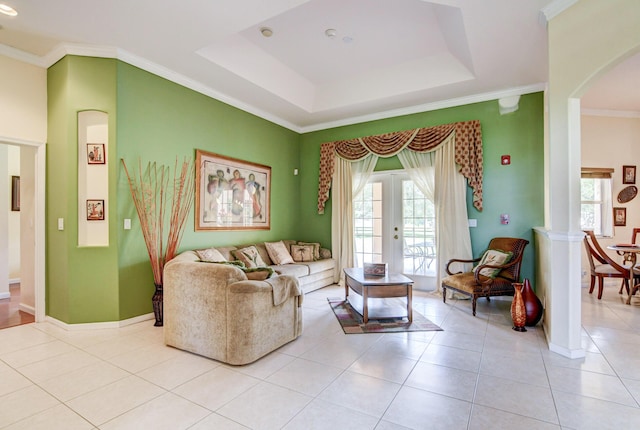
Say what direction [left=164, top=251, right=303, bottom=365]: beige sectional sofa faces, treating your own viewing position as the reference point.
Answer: facing away from the viewer and to the right of the viewer

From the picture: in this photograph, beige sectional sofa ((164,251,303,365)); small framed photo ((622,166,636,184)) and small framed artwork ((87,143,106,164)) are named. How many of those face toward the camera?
2

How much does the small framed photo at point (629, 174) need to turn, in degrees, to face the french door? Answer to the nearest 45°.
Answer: approximately 45° to its right

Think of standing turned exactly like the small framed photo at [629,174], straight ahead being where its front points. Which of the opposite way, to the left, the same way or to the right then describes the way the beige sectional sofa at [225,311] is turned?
the opposite way

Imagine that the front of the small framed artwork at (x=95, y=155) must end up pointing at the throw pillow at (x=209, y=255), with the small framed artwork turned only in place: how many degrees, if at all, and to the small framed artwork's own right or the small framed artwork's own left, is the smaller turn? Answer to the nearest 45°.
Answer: approximately 90° to the small framed artwork's own left

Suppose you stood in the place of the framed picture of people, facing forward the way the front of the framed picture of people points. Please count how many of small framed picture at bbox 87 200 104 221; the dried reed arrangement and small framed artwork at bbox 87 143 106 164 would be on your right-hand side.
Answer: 3

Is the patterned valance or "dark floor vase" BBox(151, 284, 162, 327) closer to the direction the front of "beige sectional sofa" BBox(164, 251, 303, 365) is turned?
the patterned valance

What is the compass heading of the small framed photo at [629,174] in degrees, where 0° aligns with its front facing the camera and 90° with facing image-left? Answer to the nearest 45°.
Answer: approximately 0°

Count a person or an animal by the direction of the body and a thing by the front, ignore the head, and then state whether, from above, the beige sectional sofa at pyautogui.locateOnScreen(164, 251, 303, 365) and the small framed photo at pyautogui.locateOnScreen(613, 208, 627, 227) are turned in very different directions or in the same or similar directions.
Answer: very different directions

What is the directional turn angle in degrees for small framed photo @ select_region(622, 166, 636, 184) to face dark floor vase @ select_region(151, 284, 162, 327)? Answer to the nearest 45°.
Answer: approximately 45° to its right
